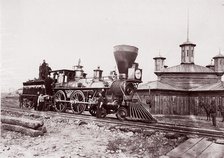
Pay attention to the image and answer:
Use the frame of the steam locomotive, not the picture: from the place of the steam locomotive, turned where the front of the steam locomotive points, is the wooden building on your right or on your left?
on your left

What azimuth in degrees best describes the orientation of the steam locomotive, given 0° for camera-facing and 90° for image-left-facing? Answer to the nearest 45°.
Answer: approximately 315°
